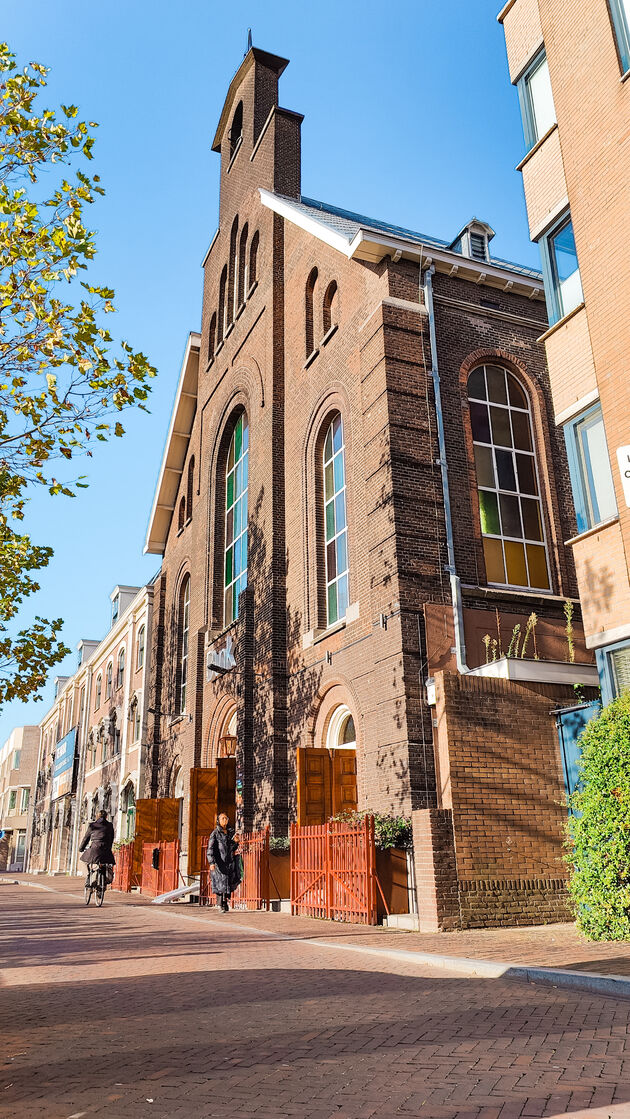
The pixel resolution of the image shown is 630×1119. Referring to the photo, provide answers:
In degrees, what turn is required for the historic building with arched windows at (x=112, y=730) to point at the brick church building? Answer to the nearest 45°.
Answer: approximately 45° to its left

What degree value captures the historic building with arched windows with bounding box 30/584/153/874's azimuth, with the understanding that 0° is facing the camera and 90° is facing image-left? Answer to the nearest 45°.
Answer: approximately 45°

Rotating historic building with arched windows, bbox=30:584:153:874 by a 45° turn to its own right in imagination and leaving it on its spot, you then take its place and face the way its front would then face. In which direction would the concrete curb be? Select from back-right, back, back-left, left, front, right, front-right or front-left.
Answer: left

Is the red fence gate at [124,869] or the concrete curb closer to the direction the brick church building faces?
the concrete curb

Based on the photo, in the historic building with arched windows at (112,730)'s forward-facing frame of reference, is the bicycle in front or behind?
in front

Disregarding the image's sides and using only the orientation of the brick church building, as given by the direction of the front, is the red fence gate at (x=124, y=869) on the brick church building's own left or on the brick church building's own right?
on the brick church building's own right

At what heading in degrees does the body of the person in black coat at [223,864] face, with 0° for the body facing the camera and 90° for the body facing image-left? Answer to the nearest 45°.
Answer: approximately 0°

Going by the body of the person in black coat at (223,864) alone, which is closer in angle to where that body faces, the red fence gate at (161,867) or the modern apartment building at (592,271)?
the modern apartment building

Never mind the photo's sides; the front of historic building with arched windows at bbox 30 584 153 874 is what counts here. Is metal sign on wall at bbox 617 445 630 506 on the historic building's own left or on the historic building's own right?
on the historic building's own left

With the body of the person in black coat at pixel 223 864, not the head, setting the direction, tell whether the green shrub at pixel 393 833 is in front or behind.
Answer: in front

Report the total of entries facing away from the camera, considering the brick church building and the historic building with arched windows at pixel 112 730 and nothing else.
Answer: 0

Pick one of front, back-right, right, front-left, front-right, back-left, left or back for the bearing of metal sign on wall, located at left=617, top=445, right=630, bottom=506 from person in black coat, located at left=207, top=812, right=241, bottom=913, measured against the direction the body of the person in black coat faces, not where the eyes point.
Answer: front-left
